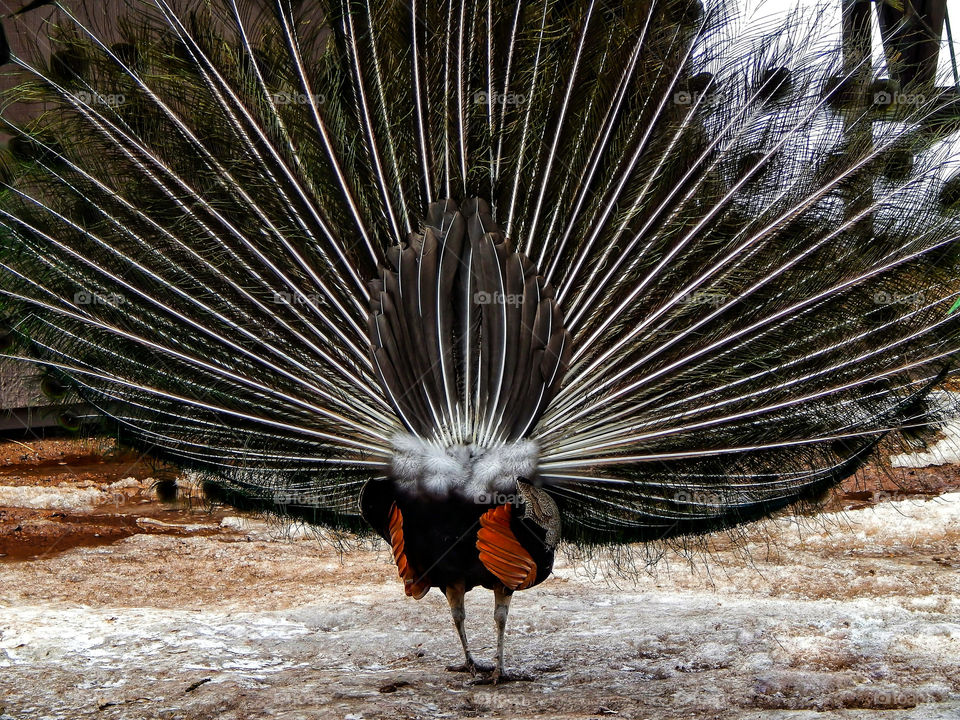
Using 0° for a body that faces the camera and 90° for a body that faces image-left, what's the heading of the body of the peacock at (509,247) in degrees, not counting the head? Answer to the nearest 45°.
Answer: approximately 180°
